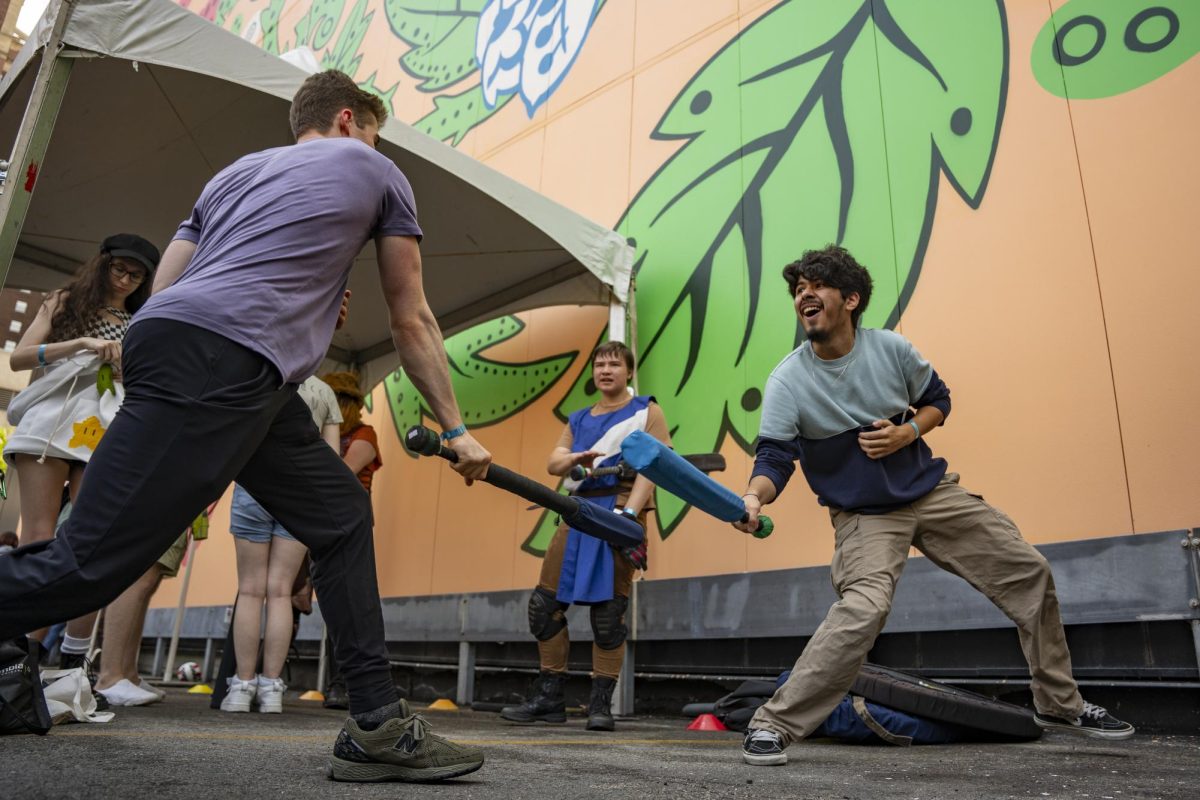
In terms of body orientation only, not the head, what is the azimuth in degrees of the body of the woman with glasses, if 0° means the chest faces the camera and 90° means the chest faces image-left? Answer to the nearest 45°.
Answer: approximately 315°

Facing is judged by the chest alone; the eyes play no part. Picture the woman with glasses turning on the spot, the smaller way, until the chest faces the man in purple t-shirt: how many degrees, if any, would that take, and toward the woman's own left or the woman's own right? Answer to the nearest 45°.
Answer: approximately 45° to the woman's own right

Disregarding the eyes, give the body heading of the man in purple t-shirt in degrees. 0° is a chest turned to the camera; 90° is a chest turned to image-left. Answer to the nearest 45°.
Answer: approximately 225°

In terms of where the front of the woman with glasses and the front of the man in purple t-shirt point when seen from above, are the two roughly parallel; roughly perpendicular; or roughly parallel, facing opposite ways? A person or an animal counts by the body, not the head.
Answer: roughly perpendicular

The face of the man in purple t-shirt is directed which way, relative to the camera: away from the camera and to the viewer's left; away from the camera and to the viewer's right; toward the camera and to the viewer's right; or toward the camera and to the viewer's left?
away from the camera and to the viewer's right
